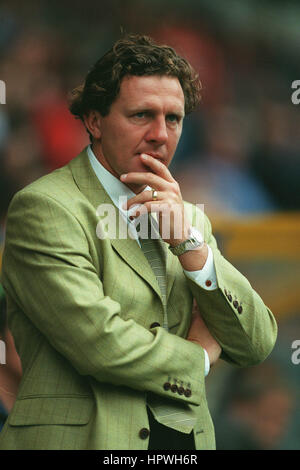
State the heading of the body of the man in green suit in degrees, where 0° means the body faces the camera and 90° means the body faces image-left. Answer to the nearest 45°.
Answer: approximately 315°
